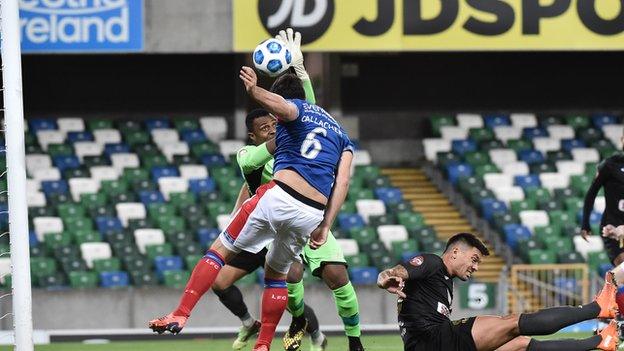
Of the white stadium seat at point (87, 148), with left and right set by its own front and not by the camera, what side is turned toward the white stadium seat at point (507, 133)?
left

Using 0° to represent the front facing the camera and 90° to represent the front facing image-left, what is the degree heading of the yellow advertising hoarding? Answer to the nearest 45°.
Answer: approximately 0°

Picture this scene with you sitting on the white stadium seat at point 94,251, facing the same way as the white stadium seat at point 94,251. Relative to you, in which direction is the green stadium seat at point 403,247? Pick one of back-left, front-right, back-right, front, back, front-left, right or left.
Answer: left

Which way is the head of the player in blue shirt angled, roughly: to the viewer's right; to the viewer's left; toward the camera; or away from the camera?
away from the camera

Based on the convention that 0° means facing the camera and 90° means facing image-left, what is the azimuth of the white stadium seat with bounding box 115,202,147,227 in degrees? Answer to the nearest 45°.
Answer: approximately 0°
